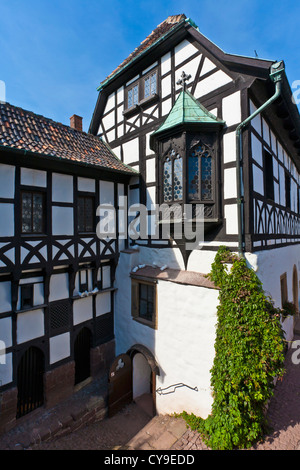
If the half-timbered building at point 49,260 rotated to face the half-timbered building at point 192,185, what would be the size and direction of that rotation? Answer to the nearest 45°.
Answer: approximately 45° to its left

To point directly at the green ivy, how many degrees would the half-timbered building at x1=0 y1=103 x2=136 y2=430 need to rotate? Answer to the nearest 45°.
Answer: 0° — it already faces it

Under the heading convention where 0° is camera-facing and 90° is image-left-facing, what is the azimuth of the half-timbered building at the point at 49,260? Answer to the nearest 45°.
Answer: approximately 315°
